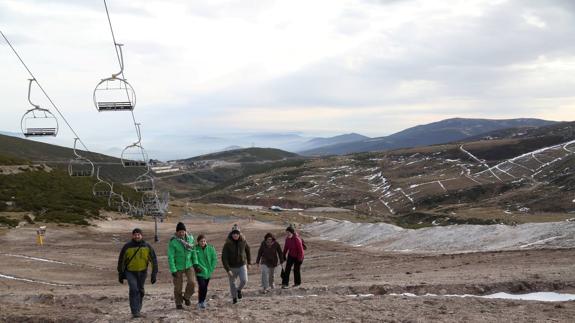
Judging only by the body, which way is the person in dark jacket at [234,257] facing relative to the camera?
toward the camera

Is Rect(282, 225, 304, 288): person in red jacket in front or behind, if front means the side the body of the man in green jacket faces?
behind

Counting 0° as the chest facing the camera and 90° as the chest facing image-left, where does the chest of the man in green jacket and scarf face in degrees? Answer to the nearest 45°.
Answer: approximately 0°

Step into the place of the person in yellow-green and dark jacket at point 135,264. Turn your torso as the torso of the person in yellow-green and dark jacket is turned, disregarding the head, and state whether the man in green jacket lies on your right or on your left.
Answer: on your left

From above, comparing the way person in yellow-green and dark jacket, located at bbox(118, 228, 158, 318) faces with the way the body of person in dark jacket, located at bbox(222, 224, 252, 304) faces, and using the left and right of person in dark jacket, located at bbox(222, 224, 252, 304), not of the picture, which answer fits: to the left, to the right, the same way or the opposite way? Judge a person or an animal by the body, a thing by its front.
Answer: the same way

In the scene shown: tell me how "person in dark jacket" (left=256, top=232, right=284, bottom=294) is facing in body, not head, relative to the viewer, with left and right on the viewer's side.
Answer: facing the viewer

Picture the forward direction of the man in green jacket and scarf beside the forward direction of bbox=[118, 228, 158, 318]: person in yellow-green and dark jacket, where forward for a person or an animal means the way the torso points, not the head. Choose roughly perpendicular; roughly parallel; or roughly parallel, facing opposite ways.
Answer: roughly parallel

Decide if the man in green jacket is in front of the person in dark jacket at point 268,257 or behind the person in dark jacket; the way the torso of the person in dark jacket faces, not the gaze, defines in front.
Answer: in front

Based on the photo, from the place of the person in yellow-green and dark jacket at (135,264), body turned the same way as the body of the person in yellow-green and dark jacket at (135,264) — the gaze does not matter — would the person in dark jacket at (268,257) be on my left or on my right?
on my left

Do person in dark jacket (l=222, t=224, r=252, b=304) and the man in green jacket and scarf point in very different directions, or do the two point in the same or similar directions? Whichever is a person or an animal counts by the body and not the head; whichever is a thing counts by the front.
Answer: same or similar directions

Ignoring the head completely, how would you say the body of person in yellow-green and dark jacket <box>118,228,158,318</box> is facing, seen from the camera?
toward the camera

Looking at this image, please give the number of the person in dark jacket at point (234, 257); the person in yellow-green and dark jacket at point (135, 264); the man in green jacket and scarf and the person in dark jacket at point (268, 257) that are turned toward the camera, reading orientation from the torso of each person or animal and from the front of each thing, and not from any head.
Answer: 4
